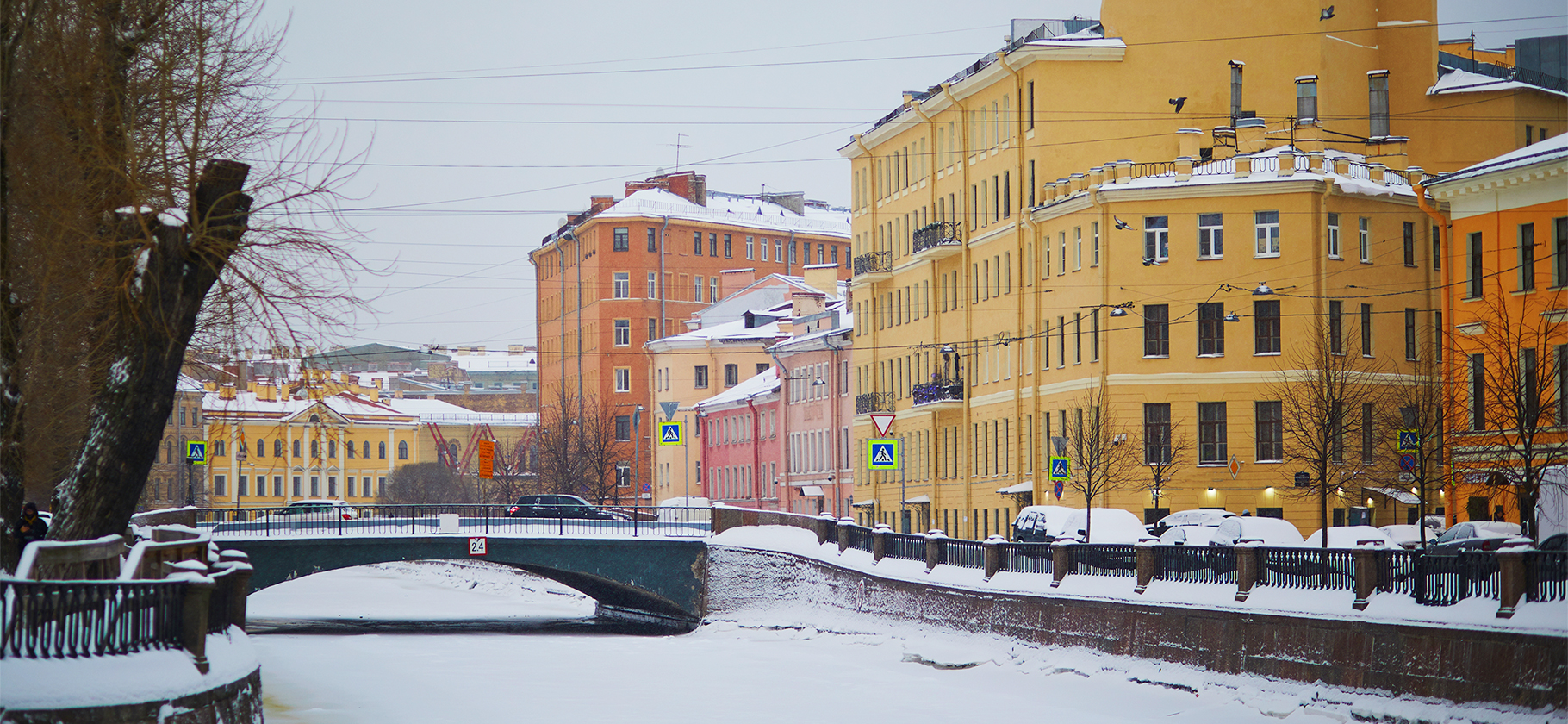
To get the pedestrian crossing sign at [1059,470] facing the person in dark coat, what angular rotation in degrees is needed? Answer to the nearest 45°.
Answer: approximately 45° to its right

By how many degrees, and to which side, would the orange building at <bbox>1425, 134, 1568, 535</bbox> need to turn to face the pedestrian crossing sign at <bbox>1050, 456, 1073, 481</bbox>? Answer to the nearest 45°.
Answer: approximately 45° to its right

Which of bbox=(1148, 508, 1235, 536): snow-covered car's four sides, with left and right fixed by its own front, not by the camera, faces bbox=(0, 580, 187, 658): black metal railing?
left

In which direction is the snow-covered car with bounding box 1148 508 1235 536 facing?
to the viewer's left

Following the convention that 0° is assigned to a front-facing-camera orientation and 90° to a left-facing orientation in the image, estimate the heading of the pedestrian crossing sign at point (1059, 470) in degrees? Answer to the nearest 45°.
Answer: approximately 0°

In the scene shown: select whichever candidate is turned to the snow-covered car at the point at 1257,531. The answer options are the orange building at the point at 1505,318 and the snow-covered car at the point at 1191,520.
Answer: the orange building

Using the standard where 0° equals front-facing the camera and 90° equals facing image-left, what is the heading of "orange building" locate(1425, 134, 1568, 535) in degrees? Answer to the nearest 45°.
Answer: approximately 45°

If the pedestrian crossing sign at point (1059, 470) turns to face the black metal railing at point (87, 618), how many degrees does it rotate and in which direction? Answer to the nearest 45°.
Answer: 0° — it already faces it

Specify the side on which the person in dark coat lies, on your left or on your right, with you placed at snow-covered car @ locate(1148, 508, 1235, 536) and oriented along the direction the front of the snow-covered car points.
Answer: on your left

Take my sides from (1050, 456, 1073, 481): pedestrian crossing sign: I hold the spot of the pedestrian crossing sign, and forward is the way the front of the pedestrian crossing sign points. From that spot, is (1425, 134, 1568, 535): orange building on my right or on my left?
on my left
